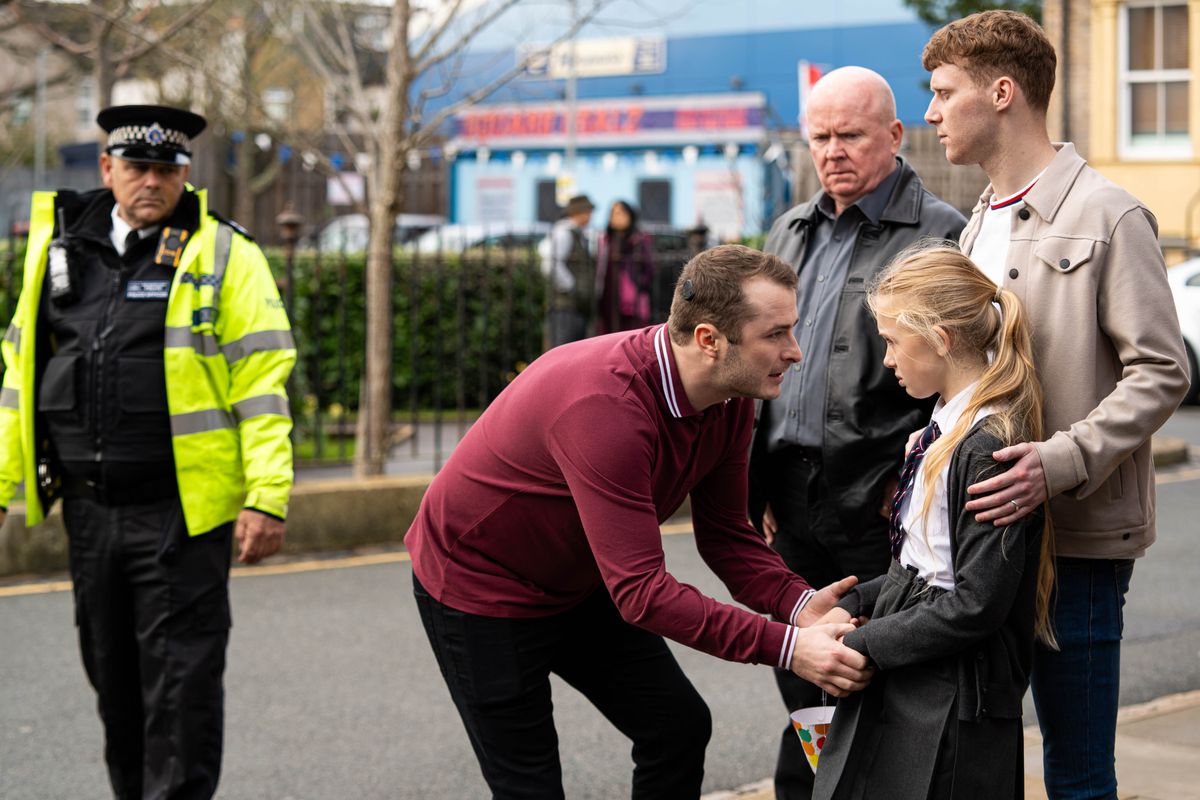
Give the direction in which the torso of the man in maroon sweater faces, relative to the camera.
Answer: to the viewer's right

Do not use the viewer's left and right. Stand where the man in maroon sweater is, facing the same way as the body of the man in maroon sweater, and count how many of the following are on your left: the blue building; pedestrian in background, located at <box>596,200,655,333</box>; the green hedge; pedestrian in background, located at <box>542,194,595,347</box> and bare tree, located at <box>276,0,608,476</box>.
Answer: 5

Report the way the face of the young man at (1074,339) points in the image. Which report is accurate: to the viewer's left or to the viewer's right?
to the viewer's left

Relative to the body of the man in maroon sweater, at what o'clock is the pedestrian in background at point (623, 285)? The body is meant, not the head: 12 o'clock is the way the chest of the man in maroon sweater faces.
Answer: The pedestrian in background is roughly at 9 o'clock from the man in maroon sweater.

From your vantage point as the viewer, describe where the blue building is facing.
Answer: facing the viewer

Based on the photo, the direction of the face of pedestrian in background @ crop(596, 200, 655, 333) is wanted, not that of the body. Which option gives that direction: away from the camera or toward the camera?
toward the camera

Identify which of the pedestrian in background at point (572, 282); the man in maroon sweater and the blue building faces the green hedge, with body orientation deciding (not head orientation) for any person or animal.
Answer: the blue building

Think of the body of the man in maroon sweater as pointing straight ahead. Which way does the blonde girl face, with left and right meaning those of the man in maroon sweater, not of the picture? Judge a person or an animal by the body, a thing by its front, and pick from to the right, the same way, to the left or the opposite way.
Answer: the opposite way

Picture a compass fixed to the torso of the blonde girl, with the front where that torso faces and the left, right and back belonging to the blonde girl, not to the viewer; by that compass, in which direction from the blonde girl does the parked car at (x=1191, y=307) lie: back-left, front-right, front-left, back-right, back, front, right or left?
right

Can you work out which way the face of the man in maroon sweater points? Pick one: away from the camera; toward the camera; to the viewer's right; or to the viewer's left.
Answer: to the viewer's right

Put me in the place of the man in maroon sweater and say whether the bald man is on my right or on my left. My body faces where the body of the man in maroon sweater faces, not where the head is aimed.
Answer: on my left

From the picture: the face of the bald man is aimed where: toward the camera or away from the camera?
toward the camera

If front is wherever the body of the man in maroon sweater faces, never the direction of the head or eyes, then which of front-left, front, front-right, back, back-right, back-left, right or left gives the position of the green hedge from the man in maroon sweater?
left
